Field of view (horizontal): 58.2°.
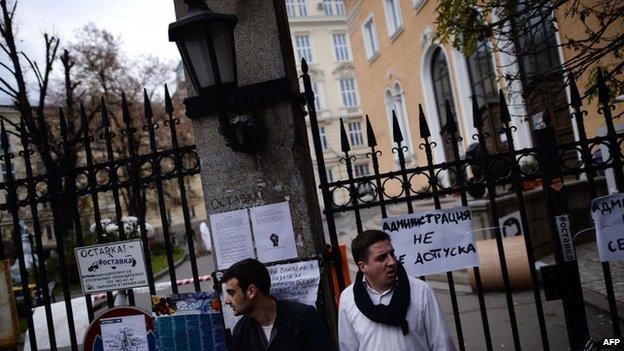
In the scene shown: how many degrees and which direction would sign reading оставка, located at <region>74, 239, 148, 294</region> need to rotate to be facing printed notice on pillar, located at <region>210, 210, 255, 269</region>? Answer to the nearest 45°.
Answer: approximately 45° to its left

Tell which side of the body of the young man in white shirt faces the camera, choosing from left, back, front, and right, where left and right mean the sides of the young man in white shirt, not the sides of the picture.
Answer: front

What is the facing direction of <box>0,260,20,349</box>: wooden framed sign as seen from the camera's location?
facing the viewer

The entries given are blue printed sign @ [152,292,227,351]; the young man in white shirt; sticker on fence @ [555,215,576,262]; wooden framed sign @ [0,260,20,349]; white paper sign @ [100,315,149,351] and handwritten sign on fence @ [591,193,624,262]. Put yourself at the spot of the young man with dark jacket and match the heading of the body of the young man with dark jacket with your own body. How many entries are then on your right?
3

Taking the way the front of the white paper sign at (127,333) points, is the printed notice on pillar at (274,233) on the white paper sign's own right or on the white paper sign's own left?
on the white paper sign's own left

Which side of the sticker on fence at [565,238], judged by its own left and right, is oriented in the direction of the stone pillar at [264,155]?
right

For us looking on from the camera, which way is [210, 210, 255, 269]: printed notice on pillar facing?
facing the viewer

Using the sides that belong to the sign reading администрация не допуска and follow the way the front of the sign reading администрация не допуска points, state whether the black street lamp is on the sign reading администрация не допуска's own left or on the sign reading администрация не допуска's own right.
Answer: on the sign reading администрация не допуска's own right

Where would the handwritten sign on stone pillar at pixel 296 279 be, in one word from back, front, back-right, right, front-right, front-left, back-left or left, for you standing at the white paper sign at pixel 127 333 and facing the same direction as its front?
front-left

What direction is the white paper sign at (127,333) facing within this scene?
toward the camera

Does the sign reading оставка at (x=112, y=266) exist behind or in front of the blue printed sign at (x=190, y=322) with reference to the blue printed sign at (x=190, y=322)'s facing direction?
behind
